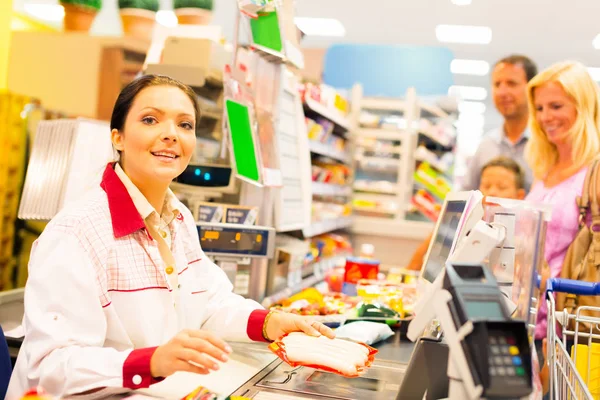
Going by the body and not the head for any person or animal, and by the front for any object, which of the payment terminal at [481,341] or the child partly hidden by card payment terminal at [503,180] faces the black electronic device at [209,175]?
the child partly hidden by card payment terminal

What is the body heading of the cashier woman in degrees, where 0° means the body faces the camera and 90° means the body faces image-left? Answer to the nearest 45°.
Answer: approximately 315°

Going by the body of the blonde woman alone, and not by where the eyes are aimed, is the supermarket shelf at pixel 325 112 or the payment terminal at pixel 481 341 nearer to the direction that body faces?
the payment terminal

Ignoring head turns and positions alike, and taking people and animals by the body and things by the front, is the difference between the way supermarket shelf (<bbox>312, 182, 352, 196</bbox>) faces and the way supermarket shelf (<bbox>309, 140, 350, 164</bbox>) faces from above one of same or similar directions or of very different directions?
same or similar directions

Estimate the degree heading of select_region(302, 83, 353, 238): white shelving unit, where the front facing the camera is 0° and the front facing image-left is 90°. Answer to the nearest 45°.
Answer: approximately 315°

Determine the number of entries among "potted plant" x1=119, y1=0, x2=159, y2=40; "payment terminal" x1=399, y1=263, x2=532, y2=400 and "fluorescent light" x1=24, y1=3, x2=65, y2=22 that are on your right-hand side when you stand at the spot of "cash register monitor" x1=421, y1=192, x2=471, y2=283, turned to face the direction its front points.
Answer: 2

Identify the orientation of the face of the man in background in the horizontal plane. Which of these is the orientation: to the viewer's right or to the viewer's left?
to the viewer's left

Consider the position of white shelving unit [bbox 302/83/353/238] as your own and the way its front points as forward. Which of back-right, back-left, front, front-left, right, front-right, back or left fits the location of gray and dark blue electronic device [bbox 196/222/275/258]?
front-right

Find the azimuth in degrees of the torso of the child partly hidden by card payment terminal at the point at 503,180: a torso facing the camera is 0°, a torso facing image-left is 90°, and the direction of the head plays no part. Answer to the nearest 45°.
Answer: approximately 45°

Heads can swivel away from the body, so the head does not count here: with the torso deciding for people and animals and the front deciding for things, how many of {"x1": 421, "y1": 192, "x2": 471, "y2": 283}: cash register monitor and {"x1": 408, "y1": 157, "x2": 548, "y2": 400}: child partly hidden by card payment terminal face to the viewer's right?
0

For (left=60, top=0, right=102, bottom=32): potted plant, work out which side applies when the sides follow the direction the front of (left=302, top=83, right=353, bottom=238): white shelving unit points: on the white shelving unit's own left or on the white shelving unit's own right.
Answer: on the white shelving unit's own right

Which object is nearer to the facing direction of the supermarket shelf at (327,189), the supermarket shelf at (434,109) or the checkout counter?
the checkout counter

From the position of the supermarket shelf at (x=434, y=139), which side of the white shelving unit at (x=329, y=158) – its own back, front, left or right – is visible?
left

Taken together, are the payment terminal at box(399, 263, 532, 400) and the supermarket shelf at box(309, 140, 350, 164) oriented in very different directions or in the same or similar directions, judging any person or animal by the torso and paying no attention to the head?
same or similar directions
